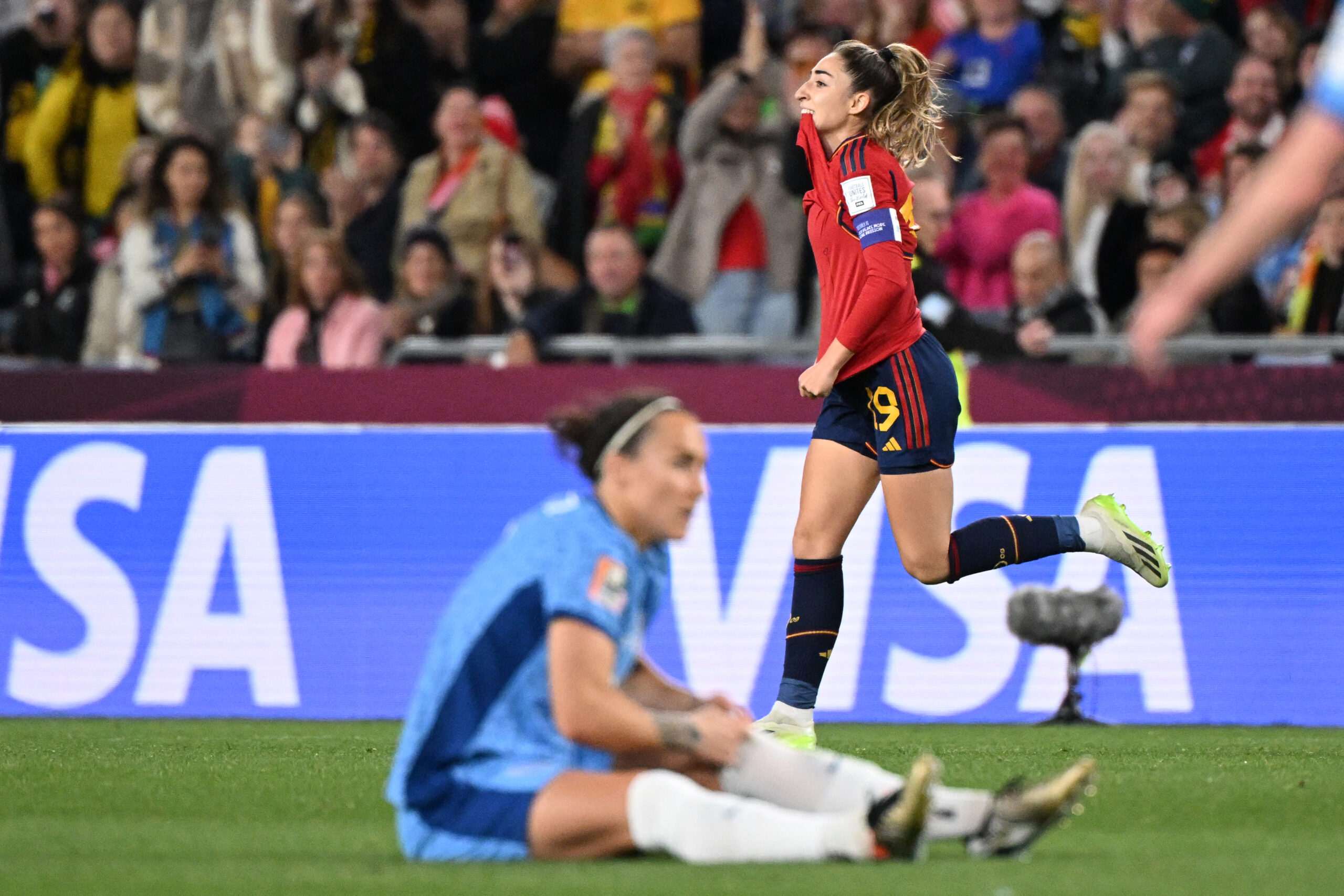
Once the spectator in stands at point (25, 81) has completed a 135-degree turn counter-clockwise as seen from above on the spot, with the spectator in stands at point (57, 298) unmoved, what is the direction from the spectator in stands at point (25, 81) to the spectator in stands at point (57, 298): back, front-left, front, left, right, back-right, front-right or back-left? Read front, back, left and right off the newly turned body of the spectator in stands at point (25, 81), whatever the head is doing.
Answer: back-right

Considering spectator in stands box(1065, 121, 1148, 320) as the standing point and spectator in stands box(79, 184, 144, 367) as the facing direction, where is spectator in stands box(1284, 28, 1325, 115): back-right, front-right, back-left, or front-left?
back-right

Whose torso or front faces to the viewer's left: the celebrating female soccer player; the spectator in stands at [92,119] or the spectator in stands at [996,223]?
the celebrating female soccer player

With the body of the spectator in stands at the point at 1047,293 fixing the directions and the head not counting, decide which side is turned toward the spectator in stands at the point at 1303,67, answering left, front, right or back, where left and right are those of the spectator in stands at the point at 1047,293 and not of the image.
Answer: back

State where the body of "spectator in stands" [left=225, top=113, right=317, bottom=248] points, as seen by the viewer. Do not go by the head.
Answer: toward the camera

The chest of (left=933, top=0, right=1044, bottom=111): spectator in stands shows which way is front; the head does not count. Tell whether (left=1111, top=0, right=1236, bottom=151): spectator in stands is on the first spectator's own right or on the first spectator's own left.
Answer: on the first spectator's own left

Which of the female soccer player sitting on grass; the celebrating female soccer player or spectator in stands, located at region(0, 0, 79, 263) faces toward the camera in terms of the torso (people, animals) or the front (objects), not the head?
the spectator in stands

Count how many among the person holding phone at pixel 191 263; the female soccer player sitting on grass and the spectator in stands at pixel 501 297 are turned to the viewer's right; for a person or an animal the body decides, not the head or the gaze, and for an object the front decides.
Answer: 1

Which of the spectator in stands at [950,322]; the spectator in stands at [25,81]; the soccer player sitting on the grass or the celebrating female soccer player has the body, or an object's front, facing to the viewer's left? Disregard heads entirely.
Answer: the celebrating female soccer player

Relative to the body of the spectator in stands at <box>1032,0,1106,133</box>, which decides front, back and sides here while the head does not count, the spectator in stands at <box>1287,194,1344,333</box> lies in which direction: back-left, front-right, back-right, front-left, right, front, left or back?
front-left

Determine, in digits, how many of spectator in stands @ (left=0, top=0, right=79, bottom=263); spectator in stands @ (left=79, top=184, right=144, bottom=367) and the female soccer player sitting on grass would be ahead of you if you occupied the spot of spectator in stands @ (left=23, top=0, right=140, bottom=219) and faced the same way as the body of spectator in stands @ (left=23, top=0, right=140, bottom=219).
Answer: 2

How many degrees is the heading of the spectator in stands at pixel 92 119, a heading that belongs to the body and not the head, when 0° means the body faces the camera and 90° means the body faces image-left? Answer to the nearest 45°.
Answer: approximately 0°

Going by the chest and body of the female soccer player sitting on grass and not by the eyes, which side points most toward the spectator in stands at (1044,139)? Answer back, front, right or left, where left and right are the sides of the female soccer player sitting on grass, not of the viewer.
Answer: left

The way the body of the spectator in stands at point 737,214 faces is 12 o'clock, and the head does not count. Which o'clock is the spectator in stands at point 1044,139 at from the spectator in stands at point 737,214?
the spectator in stands at point 1044,139 is roughly at 9 o'clock from the spectator in stands at point 737,214.

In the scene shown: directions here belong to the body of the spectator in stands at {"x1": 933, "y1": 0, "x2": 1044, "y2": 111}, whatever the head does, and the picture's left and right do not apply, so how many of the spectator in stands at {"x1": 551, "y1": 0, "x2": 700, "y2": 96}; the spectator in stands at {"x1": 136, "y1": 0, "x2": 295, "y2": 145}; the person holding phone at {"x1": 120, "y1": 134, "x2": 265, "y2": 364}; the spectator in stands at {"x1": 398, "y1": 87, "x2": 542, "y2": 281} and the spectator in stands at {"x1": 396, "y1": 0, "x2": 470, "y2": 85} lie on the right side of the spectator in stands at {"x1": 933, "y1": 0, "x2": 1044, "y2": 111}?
5

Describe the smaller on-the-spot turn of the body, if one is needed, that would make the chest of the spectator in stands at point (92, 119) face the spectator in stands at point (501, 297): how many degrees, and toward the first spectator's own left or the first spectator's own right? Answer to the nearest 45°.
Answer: approximately 45° to the first spectator's own left
